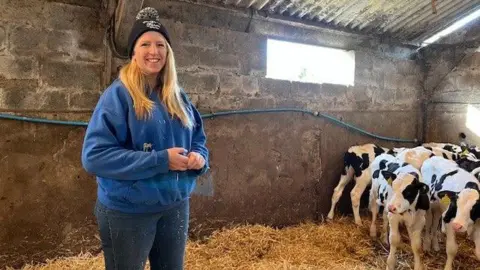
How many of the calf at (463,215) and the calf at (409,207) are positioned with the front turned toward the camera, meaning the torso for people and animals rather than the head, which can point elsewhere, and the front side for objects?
2

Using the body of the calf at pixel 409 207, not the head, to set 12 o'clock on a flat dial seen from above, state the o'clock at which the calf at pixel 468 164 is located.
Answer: the calf at pixel 468 164 is roughly at 7 o'clock from the calf at pixel 409 207.

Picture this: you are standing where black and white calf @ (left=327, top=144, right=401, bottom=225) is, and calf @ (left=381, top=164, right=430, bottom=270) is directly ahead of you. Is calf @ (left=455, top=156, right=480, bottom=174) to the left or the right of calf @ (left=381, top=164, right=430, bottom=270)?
left

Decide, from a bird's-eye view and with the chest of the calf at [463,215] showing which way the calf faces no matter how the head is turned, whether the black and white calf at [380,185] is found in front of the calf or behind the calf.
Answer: behind

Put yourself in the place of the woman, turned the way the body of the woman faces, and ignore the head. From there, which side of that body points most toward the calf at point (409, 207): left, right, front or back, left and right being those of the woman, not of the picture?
left
